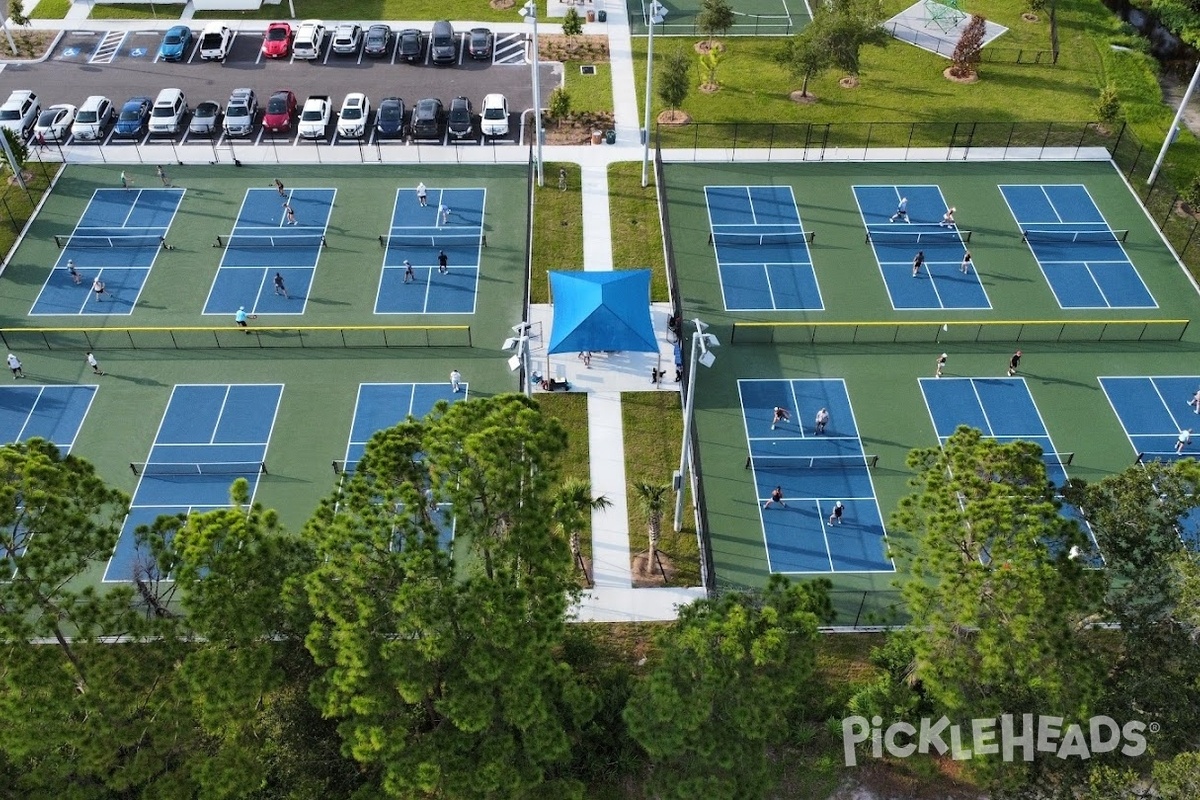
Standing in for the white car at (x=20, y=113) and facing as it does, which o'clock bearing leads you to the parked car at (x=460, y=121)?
The parked car is roughly at 9 o'clock from the white car.

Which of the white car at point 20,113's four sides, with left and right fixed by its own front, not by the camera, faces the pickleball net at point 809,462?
left

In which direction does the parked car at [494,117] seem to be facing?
toward the camera

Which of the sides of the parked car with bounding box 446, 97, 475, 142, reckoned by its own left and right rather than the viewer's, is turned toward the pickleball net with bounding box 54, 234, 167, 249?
right

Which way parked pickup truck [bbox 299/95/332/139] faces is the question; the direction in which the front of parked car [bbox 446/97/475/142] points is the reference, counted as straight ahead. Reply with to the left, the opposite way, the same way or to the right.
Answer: the same way

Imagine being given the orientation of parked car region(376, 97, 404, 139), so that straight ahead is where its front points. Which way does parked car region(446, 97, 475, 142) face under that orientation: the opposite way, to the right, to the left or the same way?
the same way

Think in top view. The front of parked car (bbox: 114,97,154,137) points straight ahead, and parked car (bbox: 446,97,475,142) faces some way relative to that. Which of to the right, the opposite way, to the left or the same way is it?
the same way

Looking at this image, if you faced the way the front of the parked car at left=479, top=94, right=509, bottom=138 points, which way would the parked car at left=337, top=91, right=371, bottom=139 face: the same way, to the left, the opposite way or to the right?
the same way

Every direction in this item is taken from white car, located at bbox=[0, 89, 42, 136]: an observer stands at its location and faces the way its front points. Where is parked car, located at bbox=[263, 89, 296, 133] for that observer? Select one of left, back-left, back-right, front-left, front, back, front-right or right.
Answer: left

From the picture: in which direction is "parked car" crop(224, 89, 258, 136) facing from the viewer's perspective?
toward the camera

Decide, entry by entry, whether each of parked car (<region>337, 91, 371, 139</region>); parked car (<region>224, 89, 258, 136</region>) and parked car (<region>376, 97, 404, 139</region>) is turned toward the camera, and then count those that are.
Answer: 3

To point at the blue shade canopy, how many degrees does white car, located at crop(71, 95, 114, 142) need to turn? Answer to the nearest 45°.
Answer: approximately 90° to its left

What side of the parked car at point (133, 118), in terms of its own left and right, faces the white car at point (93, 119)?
right

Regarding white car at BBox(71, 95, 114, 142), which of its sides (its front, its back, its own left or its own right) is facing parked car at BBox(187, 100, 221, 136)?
left

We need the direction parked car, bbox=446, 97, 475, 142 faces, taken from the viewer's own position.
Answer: facing the viewer
